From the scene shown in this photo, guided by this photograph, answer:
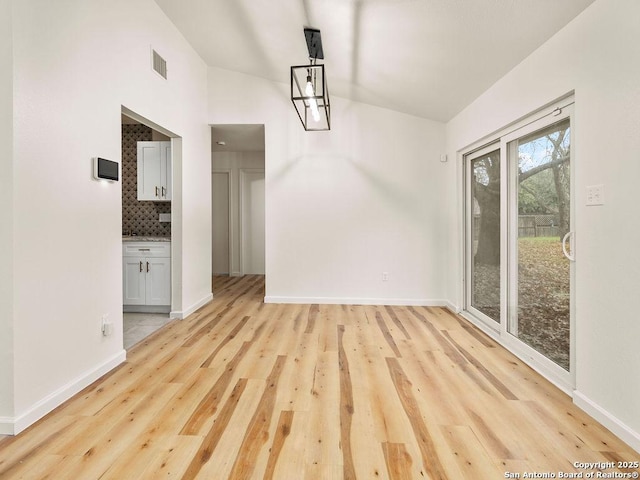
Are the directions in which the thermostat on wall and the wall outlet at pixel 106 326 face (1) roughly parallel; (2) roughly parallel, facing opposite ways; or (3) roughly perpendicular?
roughly parallel

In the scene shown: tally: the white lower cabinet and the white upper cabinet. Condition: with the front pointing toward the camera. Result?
2

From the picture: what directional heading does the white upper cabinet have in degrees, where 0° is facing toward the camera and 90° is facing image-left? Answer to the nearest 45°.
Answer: approximately 0°

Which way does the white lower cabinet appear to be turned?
toward the camera

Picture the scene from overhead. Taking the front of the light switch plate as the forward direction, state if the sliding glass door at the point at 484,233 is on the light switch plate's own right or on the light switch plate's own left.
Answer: on the light switch plate's own right

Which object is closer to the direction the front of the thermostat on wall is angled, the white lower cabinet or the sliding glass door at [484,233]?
the sliding glass door

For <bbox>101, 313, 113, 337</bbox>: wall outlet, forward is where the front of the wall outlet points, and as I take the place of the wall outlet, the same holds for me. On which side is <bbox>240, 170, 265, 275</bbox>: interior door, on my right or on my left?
on my left

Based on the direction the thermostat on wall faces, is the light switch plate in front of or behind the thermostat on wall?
in front

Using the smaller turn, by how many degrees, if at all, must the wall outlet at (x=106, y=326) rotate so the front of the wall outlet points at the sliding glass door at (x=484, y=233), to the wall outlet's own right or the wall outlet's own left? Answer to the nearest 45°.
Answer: approximately 45° to the wall outlet's own left
